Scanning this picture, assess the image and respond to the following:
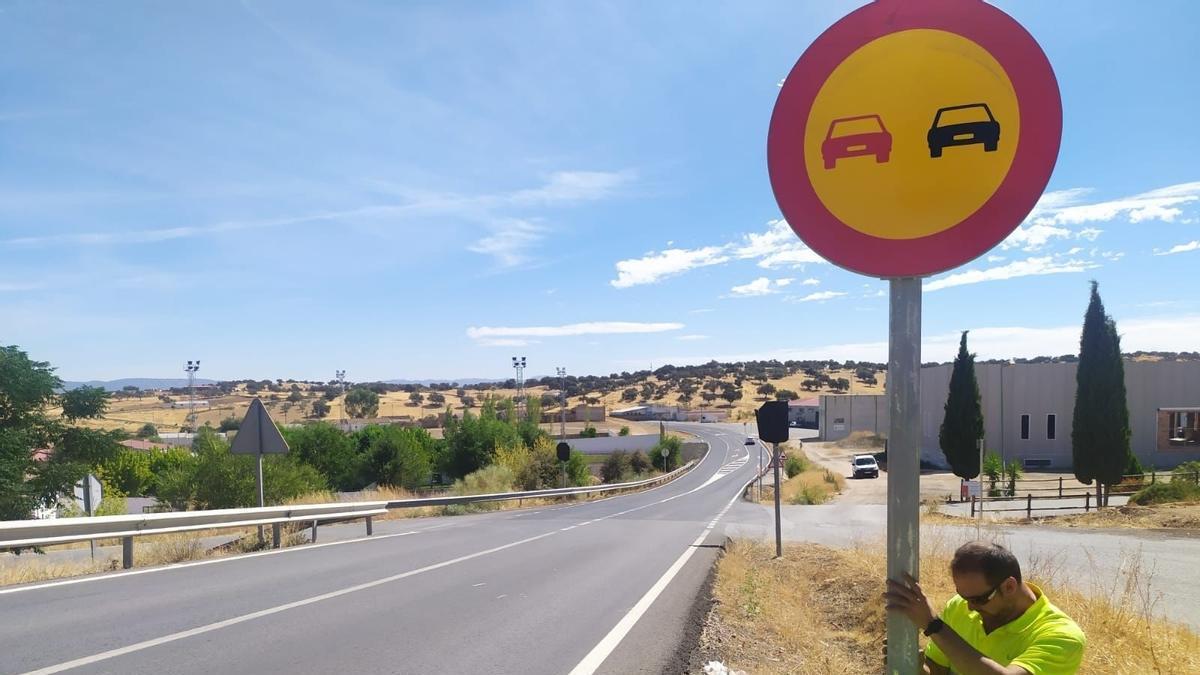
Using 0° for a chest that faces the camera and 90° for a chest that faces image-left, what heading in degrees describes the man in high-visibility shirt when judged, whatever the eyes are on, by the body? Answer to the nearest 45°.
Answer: approximately 45°

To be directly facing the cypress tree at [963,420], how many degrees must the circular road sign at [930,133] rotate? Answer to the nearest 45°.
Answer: approximately 180°

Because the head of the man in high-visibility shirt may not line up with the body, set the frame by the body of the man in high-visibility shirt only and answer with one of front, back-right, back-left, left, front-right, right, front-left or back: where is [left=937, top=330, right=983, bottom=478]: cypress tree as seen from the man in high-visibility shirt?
back-right

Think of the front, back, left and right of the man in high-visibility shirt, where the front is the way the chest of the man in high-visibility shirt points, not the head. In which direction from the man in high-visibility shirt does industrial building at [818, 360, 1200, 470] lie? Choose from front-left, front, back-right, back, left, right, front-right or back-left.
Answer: back-right

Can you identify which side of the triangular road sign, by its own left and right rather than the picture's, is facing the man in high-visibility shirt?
back

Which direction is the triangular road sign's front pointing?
away from the camera

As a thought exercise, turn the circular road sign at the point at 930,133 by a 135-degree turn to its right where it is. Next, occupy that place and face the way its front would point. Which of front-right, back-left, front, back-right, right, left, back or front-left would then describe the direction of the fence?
front-right
